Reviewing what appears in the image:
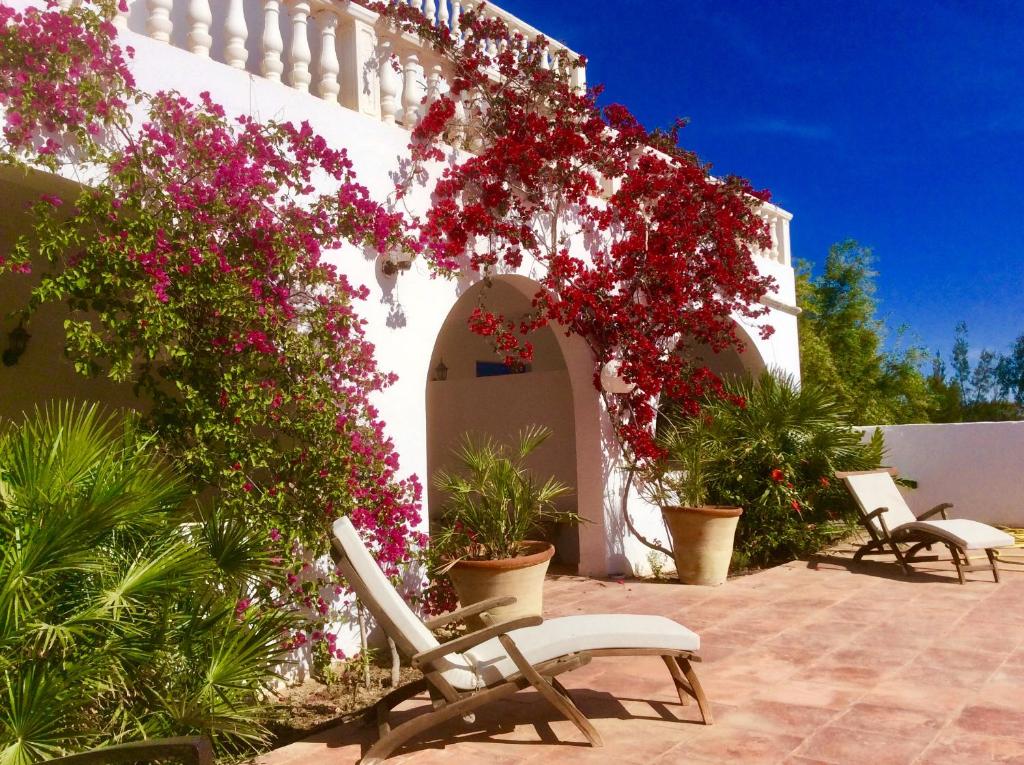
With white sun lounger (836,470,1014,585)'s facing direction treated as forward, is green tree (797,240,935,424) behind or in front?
behind

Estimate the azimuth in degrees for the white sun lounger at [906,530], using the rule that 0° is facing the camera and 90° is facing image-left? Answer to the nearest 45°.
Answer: approximately 315°

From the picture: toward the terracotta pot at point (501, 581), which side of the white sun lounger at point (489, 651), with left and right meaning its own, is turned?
left

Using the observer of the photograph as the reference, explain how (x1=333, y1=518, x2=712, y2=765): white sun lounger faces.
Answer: facing to the right of the viewer

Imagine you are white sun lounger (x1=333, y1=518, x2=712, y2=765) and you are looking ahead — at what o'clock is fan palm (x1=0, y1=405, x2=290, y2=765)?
The fan palm is roughly at 5 o'clock from the white sun lounger.

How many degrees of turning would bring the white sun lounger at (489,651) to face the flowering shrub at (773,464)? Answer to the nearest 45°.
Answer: approximately 45° to its left

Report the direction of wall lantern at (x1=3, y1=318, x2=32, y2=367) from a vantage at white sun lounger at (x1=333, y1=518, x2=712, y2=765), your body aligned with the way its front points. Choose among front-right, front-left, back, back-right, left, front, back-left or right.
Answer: back-left
